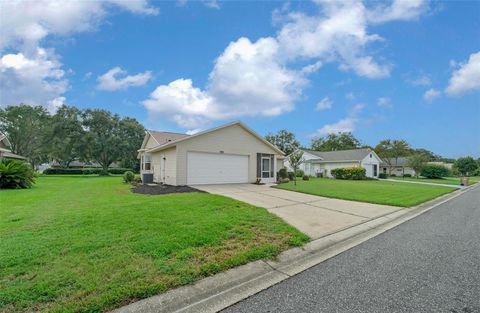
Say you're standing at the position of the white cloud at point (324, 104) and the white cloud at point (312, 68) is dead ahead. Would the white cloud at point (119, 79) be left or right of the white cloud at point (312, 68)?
right

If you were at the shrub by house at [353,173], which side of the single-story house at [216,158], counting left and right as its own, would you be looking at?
left

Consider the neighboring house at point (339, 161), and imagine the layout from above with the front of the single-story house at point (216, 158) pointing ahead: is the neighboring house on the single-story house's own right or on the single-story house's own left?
on the single-story house's own left

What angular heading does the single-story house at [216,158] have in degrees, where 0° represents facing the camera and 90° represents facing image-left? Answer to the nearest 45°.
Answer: approximately 315°

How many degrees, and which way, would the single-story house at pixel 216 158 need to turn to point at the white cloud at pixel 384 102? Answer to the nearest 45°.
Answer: approximately 45° to its left
